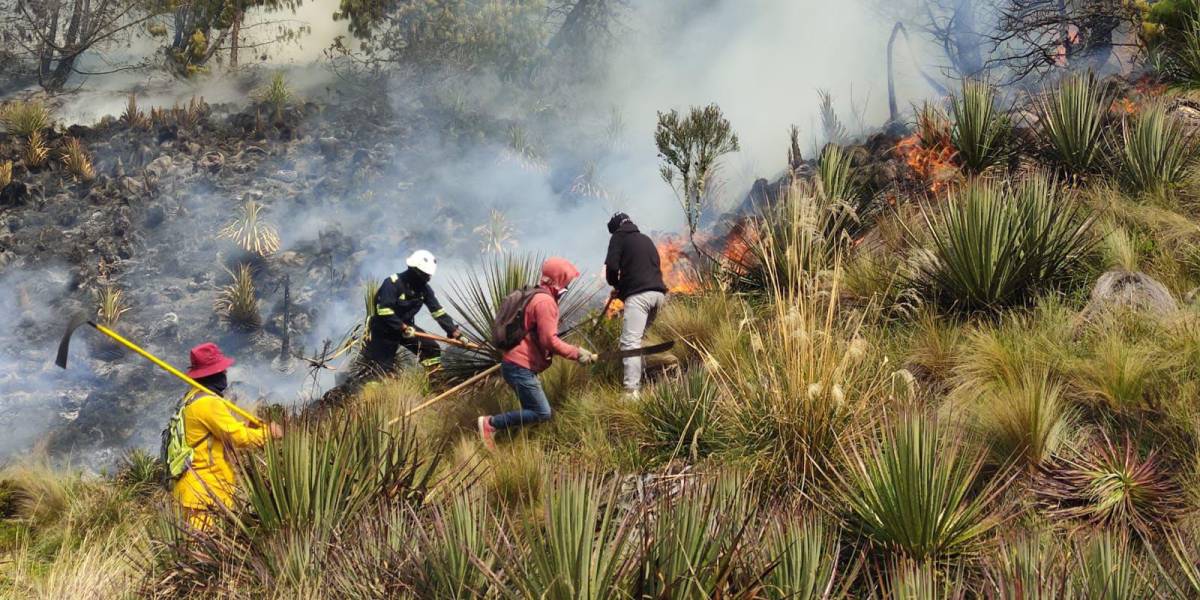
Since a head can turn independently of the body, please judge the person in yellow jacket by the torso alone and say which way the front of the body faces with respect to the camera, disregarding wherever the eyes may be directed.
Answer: to the viewer's right

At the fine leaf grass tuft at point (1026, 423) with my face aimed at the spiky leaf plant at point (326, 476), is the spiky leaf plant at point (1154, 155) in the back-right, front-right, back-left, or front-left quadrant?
back-right

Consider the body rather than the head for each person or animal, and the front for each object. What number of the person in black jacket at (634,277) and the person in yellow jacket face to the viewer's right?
1

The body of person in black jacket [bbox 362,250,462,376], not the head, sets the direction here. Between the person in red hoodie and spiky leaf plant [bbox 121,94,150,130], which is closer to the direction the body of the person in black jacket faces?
the person in red hoodie

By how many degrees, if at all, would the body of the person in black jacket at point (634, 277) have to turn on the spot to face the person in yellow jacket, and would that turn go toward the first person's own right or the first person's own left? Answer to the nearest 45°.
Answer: approximately 90° to the first person's own left

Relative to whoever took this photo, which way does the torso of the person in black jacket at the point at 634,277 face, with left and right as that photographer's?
facing away from the viewer and to the left of the viewer

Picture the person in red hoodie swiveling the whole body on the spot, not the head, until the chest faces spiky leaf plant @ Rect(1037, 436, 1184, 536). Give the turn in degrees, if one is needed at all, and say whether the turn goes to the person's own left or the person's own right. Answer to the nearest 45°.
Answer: approximately 45° to the person's own right

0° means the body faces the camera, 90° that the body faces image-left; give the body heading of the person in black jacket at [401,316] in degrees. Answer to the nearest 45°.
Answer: approximately 315°

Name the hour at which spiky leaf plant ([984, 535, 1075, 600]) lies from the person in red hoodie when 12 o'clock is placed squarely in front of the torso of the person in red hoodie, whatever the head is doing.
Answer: The spiky leaf plant is roughly at 2 o'clock from the person in red hoodie.

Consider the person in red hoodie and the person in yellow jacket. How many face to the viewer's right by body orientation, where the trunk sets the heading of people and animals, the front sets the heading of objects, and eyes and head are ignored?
2

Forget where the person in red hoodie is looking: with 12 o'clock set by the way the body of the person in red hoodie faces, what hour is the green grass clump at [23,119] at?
The green grass clump is roughly at 8 o'clock from the person in red hoodie.

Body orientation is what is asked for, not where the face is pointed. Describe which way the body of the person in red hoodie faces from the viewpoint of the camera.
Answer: to the viewer's right

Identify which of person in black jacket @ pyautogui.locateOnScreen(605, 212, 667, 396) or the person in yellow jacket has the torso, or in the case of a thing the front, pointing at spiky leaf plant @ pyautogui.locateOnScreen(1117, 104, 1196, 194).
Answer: the person in yellow jacket
